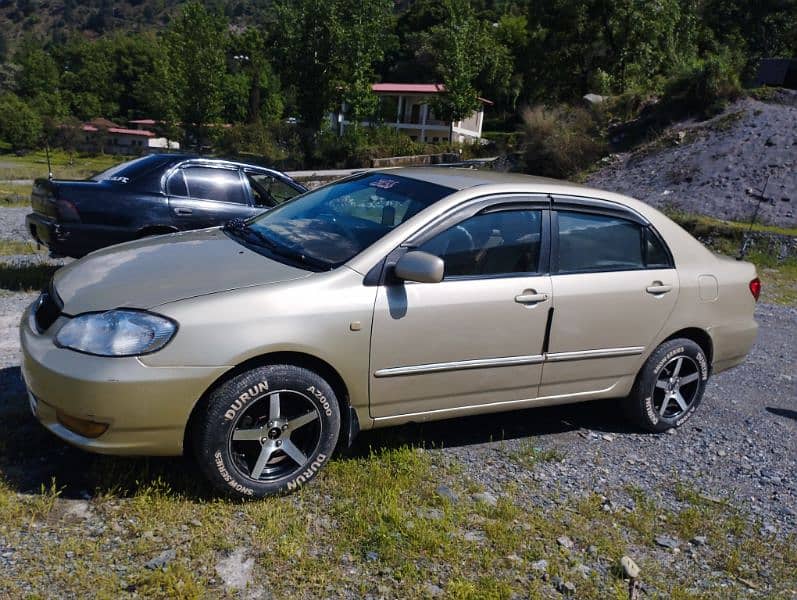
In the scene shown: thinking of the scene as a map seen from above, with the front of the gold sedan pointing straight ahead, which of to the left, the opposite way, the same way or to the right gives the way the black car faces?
the opposite way

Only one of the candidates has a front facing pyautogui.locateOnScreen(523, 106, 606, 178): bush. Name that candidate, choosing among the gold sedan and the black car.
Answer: the black car

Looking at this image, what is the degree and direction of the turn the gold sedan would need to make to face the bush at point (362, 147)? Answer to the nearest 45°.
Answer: approximately 135° to its right

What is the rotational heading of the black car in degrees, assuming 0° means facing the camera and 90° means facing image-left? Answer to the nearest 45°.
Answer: approximately 225°

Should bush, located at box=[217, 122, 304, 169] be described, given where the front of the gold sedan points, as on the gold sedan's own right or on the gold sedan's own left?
on the gold sedan's own right

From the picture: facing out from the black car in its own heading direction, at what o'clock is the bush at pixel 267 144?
The bush is roughly at 11 o'clock from the black car.

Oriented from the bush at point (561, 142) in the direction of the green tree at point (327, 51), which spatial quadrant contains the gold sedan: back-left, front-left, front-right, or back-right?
back-left

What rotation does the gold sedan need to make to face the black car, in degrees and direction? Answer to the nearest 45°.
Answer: approximately 90° to its right

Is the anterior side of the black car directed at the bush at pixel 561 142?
yes

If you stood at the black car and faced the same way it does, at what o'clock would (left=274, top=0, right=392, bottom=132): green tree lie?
The green tree is roughly at 11 o'clock from the black car.

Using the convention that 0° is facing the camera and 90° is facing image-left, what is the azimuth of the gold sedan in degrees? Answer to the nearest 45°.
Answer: approximately 45°
